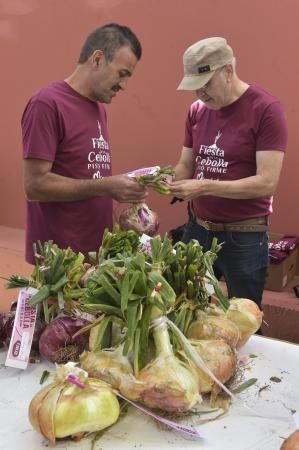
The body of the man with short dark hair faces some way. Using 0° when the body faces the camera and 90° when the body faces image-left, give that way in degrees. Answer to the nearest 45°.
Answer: approximately 315°

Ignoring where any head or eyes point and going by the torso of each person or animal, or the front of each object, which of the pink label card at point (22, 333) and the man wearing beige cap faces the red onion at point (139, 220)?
the man wearing beige cap

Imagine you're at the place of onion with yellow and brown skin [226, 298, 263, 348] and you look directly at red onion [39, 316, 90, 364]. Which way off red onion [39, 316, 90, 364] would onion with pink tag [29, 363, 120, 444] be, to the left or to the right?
left

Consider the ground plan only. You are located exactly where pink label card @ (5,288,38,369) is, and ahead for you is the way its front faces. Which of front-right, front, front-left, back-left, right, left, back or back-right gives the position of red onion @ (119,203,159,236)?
back-left

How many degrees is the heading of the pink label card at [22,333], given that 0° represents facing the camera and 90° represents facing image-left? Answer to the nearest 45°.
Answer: approximately 0°

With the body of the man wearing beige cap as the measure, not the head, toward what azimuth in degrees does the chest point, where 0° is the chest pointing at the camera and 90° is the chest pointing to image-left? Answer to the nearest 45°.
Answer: approximately 45°

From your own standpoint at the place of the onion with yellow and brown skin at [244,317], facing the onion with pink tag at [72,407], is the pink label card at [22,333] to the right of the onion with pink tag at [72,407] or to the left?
right

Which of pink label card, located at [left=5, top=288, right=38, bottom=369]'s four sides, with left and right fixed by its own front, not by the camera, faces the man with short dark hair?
back

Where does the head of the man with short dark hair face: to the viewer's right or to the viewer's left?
to the viewer's right

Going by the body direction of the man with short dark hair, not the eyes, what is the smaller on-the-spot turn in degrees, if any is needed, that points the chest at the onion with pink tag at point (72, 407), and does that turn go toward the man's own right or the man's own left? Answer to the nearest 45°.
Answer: approximately 45° to the man's own right
